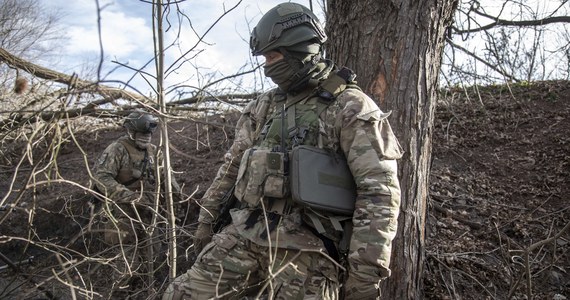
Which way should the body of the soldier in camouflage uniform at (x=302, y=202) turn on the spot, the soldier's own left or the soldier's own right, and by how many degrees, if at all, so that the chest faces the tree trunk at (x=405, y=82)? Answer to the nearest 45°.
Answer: approximately 180°

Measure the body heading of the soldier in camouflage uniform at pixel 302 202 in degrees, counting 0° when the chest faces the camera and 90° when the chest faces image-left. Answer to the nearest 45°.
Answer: approximately 45°

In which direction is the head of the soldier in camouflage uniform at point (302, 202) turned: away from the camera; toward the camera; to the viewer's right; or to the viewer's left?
to the viewer's left
